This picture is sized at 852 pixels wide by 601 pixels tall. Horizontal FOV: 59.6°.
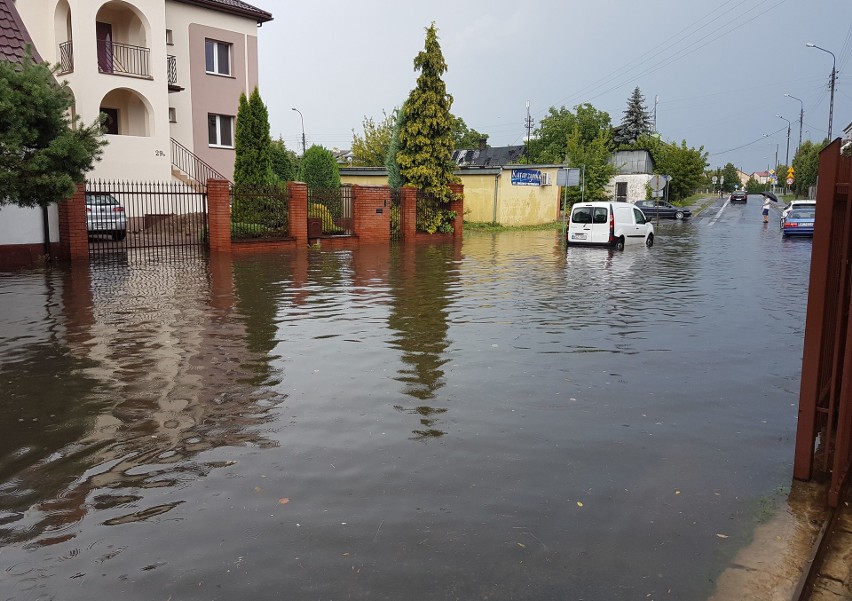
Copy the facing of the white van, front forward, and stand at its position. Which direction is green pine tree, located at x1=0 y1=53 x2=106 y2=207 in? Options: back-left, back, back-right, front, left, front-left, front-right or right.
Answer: back

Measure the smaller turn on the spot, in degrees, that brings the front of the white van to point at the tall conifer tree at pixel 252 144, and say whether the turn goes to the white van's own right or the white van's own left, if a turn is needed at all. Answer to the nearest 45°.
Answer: approximately 135° to the white van's own left

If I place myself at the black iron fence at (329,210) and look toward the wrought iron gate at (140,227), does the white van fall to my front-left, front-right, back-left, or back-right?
back-left

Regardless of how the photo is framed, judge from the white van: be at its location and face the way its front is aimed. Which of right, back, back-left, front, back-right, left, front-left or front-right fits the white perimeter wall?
back

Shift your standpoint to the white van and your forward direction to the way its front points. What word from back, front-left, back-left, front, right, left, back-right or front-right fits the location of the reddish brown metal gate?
back-right

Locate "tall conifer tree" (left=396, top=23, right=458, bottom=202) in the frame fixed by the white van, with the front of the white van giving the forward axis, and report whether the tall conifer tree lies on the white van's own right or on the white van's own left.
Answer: on the white van's own left

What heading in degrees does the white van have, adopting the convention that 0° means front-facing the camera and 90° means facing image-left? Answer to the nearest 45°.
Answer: approximately 225°

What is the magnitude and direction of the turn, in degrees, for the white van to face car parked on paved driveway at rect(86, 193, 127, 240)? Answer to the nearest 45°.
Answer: approximately 135° to its left

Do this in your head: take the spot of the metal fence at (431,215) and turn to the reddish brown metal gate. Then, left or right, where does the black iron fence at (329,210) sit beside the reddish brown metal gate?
right

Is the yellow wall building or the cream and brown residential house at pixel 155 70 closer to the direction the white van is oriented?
the yellow wall building
